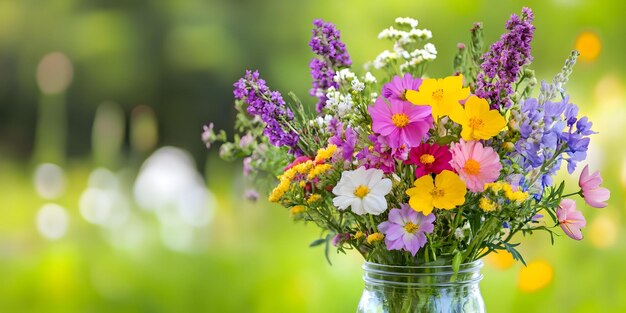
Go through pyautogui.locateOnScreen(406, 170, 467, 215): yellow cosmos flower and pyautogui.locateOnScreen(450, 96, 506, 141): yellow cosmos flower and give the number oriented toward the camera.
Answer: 2

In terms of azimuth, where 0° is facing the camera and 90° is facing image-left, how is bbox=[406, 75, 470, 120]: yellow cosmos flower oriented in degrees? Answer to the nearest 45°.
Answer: approximately 0°

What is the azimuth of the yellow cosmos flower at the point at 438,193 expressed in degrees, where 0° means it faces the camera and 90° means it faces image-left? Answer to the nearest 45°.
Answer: approximately 0°
